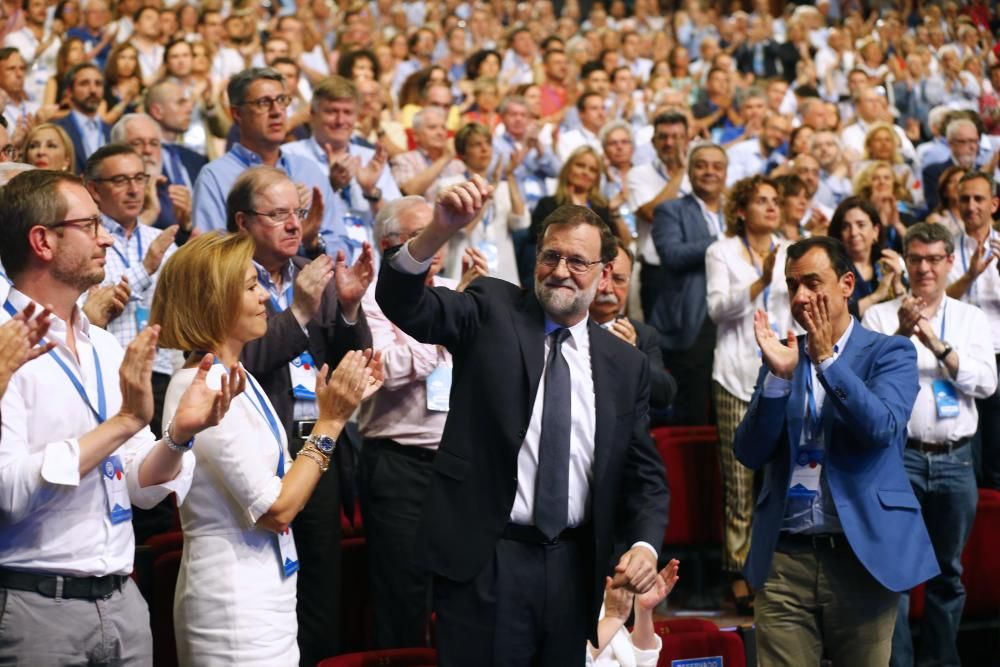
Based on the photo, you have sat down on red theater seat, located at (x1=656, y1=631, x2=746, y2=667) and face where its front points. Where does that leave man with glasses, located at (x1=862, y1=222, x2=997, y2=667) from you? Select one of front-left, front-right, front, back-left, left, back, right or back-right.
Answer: back-left

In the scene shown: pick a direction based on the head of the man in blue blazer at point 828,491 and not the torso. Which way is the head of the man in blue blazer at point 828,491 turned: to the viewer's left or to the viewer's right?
to the viewer's left

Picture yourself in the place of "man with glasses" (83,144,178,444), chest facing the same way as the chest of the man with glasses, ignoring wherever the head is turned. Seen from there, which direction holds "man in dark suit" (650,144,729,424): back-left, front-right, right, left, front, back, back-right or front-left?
front-left

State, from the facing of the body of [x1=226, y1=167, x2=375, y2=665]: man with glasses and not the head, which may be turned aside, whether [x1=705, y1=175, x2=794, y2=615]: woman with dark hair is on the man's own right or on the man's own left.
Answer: on the man's own left

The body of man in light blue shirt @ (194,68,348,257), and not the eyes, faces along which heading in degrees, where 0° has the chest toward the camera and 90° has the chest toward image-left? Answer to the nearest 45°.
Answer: approximately 315°

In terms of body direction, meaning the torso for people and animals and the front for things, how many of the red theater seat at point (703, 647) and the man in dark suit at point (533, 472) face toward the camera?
2
